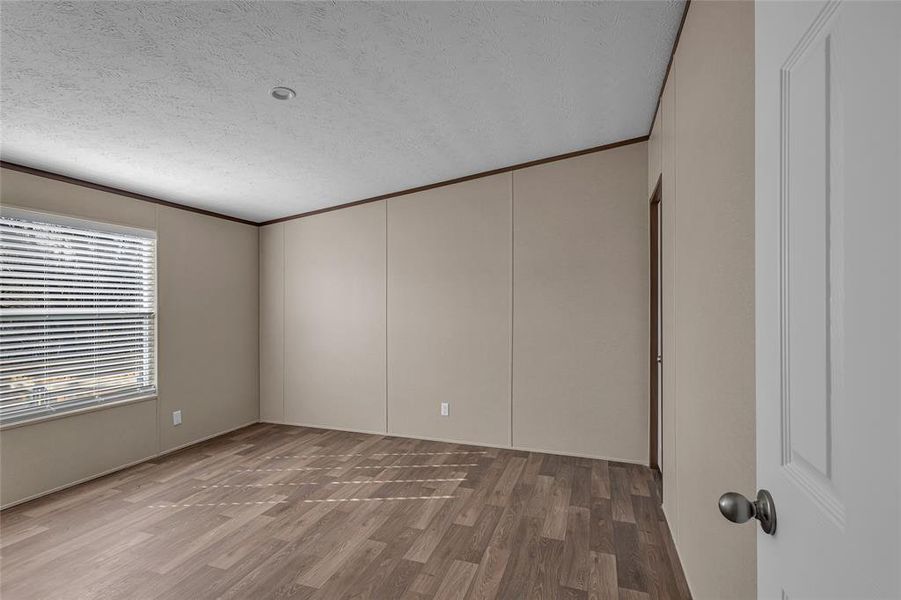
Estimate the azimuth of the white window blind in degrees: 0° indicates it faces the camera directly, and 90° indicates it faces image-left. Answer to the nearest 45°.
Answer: approximately 315°

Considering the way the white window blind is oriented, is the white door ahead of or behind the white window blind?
ahead
